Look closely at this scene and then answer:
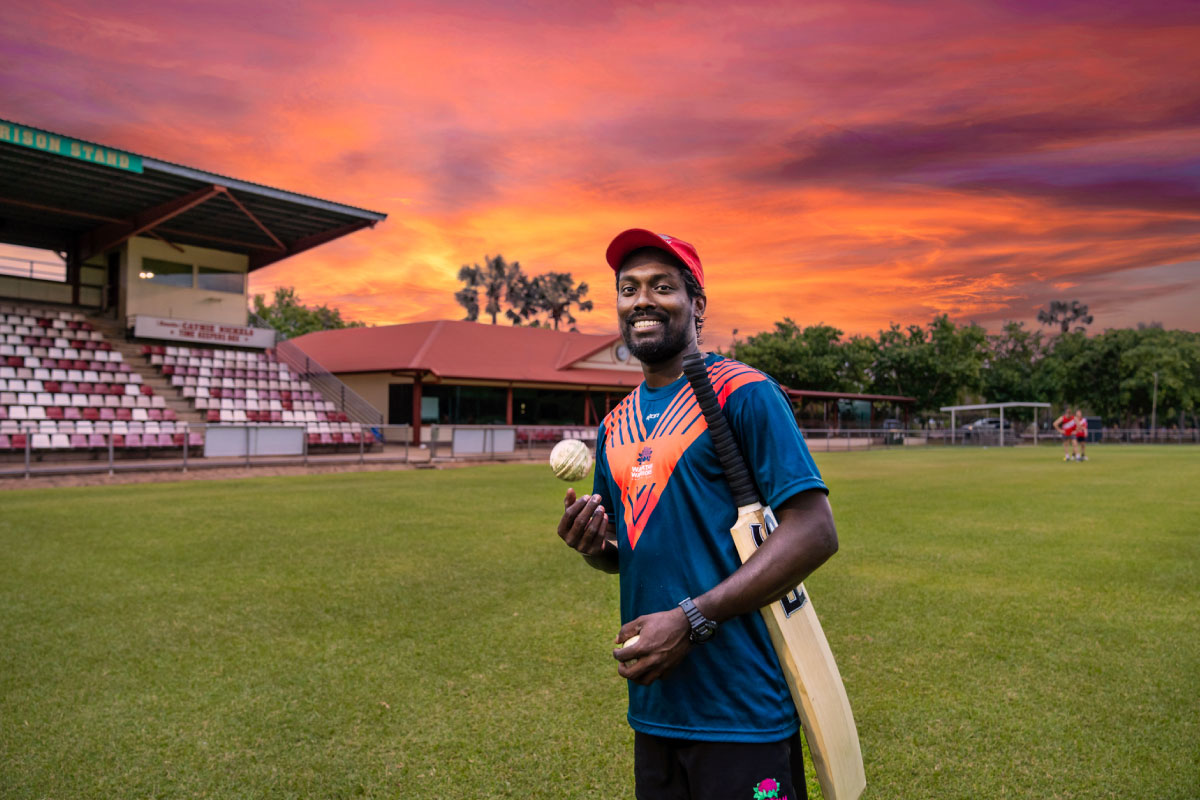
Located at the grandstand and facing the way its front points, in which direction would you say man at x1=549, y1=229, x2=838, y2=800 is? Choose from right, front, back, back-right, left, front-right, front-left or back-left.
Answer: front-right

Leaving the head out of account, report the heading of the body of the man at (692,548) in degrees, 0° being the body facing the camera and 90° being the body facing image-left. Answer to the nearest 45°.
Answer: approximately 45°

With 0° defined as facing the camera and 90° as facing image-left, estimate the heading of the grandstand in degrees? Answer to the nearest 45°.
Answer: approximately 315°

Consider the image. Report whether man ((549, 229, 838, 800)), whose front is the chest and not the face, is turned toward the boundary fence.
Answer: no

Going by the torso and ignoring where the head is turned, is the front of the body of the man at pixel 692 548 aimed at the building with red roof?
no

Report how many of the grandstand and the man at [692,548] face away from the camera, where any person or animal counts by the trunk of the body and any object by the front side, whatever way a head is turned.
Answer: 0

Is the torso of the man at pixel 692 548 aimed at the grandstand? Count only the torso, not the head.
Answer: no

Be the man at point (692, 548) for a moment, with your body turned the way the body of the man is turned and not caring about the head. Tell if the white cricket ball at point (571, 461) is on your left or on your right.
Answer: on your right

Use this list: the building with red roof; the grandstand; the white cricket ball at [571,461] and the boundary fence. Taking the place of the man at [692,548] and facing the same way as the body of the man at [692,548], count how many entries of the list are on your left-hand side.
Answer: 0
